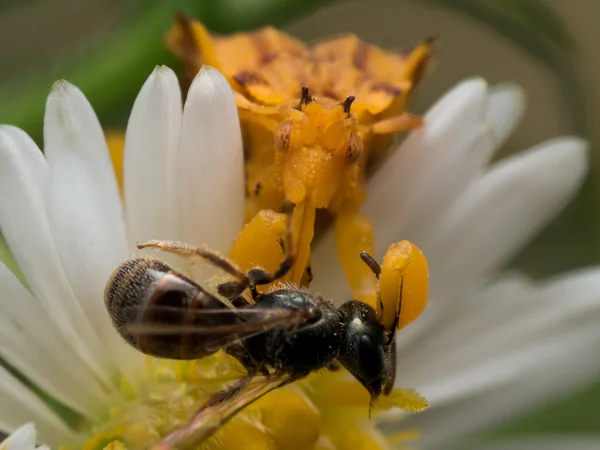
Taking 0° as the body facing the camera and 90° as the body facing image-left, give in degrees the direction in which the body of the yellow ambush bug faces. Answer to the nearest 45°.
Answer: approximately 0°
